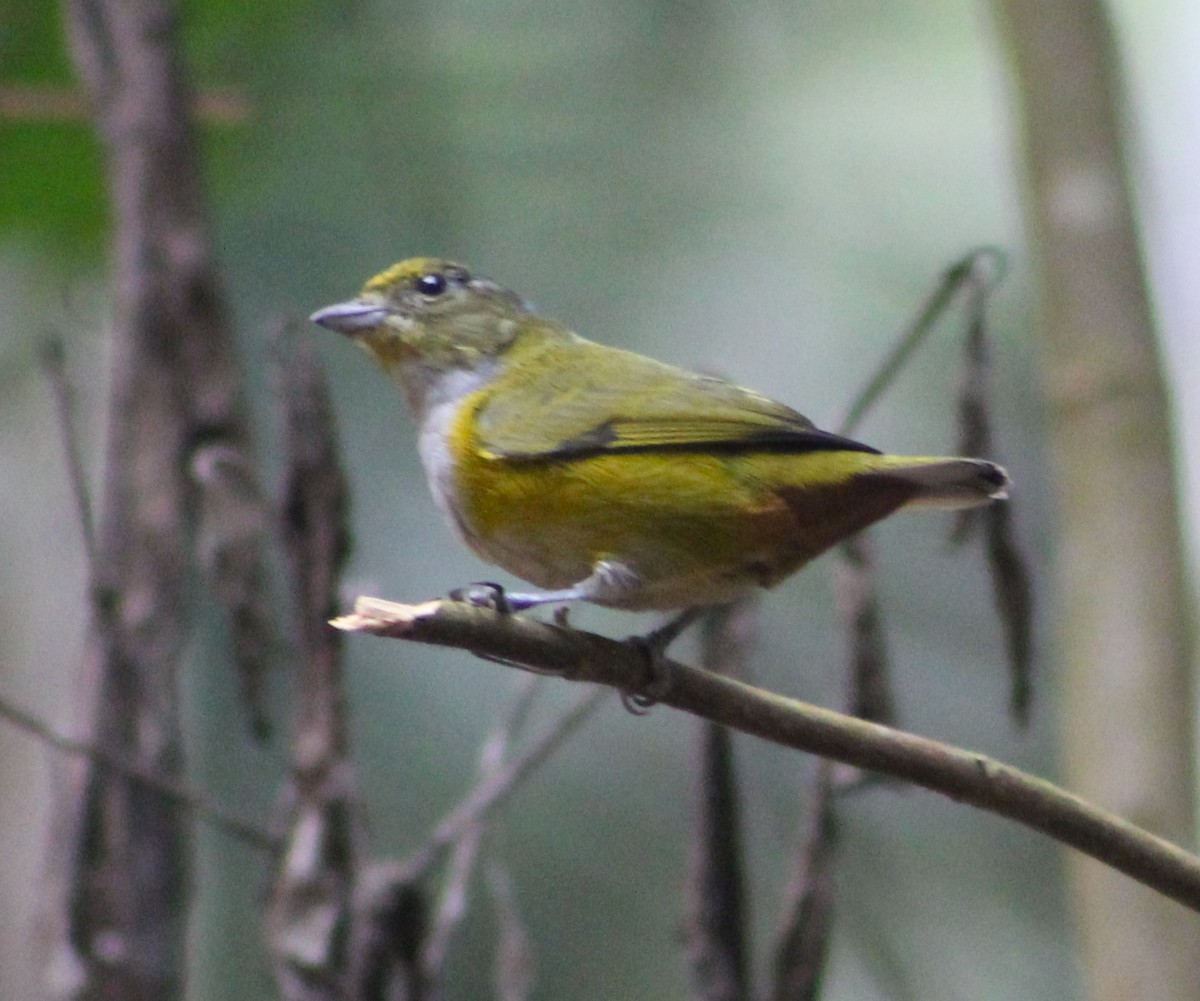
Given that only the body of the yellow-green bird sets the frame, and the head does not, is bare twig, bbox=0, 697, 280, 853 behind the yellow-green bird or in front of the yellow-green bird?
in front

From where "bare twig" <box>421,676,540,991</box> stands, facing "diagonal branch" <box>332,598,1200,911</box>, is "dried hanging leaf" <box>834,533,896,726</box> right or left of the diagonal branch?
left

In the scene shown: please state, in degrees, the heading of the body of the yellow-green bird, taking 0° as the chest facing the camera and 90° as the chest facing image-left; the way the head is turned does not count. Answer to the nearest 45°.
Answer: approximately 90°

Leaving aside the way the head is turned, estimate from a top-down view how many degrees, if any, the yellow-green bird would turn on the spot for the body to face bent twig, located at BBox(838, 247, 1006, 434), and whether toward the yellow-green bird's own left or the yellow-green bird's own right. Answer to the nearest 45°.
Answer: approximately 135° to the yellow-green bird's own right

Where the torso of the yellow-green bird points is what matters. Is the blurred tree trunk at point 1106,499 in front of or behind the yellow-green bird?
behind
